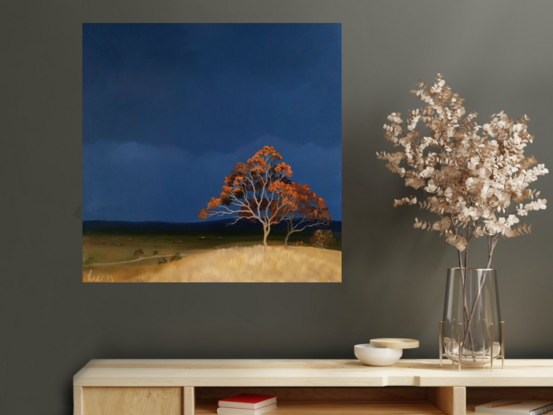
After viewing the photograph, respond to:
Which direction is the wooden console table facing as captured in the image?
toward the camera

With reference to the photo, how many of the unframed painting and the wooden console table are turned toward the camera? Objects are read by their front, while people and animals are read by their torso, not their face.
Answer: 2

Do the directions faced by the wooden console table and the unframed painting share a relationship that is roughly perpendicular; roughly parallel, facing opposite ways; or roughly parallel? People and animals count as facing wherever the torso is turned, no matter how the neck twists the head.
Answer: roughly parallel

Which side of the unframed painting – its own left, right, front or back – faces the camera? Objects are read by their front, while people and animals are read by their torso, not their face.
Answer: front

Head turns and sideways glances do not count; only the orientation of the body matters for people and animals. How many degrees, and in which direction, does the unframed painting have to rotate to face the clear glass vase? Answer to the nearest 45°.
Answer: approximately 45° to its left
